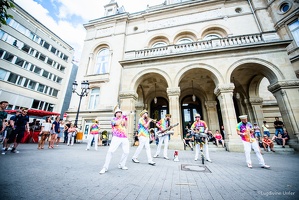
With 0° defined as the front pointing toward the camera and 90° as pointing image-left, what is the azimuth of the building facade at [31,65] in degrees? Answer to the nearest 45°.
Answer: approximately 315°
